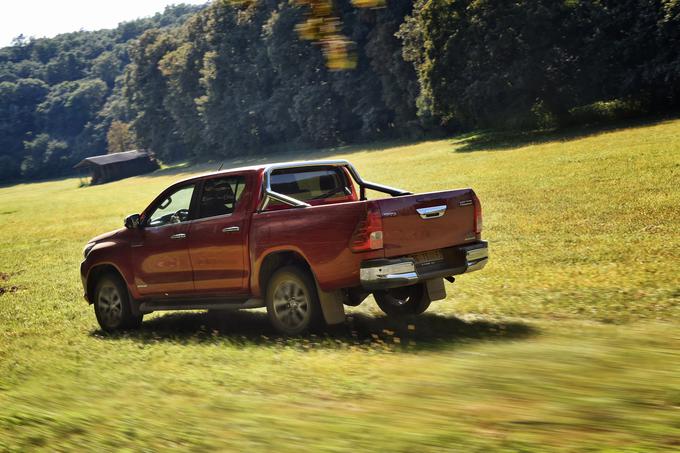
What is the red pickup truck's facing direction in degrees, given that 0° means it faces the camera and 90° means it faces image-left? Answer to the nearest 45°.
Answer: approximately 135°
